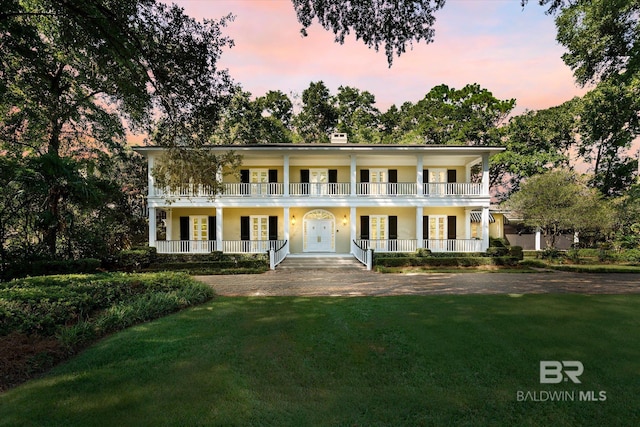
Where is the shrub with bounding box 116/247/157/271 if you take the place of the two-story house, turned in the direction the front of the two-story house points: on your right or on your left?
on your right

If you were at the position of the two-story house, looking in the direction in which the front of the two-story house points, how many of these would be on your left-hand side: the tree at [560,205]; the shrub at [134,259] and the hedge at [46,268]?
1

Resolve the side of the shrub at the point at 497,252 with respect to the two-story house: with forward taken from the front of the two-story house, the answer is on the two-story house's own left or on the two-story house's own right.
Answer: on the two-story house's own left

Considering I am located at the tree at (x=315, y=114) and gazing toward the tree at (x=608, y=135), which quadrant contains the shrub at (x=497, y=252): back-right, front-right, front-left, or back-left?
front-right

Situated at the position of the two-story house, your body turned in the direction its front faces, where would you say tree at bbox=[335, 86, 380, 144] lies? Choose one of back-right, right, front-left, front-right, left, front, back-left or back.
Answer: back

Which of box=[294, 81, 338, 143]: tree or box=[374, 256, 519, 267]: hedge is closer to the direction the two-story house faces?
the hedge

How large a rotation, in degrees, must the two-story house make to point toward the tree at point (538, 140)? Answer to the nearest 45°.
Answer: approximately 135° to its left

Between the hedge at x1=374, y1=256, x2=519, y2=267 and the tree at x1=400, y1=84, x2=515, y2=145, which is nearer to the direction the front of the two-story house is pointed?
the hedge

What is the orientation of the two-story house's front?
toward the camera

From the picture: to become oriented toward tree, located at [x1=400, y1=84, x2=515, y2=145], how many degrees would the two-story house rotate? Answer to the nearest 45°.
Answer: approximately 135° to its left

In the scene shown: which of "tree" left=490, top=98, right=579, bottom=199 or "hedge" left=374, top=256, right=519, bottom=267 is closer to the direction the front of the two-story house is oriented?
the hedge

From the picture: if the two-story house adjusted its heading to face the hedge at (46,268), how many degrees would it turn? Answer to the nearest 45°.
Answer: approximately 45° to its right

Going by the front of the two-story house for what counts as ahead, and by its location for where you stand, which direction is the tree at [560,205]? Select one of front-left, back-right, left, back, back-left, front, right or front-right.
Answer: left
